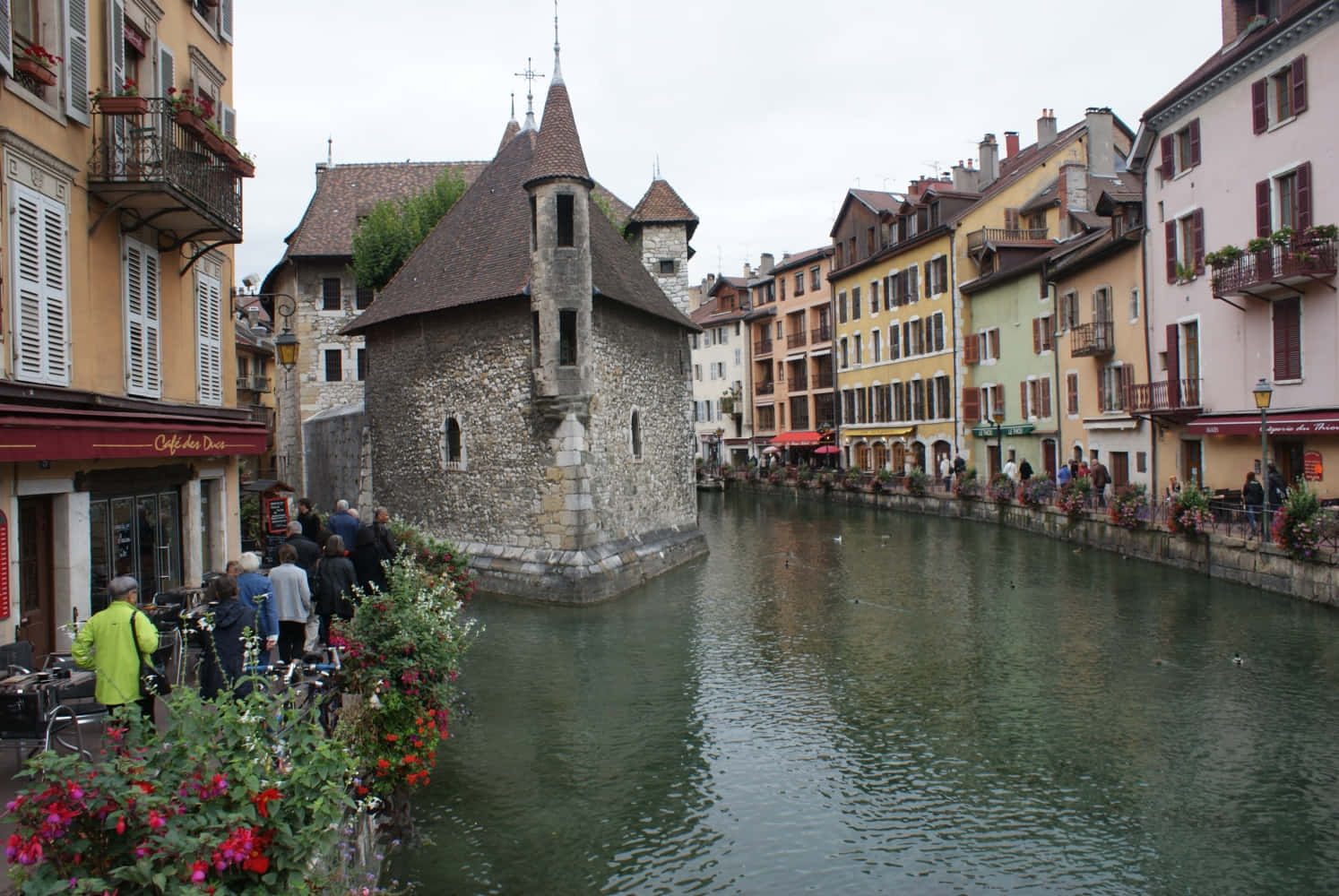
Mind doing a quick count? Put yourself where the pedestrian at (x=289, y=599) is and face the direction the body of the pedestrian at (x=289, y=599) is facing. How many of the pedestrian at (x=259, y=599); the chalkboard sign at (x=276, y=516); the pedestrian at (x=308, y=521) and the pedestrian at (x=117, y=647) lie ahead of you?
2

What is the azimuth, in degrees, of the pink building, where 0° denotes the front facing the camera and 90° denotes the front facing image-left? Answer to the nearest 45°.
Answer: approximately 45°

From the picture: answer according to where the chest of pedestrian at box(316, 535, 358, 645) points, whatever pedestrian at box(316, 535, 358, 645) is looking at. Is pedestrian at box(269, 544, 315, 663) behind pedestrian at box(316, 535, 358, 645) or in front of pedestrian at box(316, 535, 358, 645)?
behind

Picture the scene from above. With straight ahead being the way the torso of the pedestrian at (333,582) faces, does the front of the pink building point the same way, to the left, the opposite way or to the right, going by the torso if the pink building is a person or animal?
to the left

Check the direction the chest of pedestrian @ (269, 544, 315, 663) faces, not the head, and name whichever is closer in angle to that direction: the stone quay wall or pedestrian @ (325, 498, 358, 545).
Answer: the pedestrian

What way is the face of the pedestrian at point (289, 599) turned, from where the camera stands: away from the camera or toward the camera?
away from the camera

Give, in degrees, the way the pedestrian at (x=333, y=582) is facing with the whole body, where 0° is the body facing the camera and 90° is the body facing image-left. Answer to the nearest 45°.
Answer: approximately 180°

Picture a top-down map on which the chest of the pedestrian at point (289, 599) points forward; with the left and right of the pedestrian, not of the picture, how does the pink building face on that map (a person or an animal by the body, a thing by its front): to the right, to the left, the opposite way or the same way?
to the left

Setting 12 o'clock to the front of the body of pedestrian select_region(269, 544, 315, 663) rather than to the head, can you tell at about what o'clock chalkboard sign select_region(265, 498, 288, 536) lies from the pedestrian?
The chalkboard sign is roughly at 12 o'clock from the pedestrian.

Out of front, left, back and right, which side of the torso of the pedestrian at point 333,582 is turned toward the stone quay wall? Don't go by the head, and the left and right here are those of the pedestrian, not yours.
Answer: right

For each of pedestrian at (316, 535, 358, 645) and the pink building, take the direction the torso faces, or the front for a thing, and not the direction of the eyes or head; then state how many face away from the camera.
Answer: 1

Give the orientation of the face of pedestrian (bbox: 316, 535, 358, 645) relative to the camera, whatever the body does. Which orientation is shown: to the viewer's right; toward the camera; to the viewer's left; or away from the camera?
away from the camera

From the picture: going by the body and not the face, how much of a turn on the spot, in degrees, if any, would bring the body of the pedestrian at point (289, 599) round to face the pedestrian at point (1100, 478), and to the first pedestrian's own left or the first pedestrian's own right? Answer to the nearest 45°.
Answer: approximately 45° to the first pedestrian's own right

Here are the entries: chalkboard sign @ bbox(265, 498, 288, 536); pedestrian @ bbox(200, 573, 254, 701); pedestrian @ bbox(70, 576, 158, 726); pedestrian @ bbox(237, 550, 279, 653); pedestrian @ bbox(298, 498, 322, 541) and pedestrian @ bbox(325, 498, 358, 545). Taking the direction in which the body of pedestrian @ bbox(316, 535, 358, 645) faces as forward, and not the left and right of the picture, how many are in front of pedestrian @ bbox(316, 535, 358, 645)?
3

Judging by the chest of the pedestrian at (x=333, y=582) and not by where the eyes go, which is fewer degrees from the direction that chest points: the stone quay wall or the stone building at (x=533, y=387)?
the stone building

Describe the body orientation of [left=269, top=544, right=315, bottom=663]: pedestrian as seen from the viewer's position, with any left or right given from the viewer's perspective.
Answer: facing away from the viewer

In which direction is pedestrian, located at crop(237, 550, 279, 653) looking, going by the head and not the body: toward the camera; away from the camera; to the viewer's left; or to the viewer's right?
away from the camera
